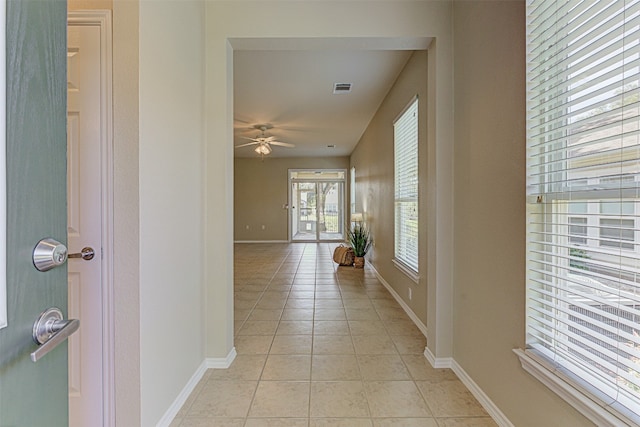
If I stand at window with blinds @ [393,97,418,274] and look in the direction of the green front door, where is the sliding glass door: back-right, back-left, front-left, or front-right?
back-right

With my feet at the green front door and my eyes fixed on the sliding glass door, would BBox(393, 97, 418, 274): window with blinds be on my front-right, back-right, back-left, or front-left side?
front-right

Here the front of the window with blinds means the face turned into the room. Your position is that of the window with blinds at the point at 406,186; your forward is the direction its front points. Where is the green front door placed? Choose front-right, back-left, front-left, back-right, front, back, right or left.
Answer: left

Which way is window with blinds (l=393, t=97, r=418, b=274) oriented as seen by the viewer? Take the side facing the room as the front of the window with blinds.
to the viewer's left

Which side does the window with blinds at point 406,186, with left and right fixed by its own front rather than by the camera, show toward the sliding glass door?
right

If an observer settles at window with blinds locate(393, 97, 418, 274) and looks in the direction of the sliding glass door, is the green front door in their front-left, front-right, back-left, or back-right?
back-left

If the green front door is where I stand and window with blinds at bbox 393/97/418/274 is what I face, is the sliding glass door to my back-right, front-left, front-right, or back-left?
front-left
